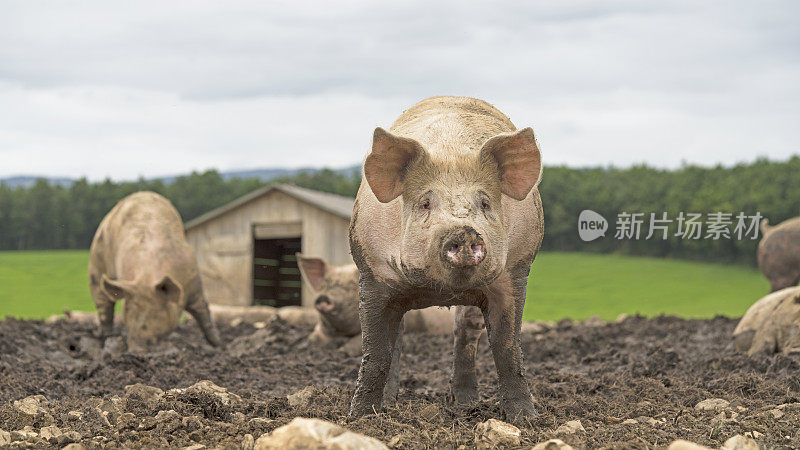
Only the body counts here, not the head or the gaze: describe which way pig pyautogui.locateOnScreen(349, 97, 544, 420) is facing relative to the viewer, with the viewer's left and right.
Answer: facing the viewer

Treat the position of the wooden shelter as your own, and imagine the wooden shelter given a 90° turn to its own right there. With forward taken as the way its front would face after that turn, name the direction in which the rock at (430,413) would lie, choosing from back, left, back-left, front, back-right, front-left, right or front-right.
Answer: left

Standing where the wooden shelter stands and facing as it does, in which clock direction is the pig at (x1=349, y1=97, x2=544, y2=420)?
The pig is roughly at 12 o'clock from the wooden shelter.

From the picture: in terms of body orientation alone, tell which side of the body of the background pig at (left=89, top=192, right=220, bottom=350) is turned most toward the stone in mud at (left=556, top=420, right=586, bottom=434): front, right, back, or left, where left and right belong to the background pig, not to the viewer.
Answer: front

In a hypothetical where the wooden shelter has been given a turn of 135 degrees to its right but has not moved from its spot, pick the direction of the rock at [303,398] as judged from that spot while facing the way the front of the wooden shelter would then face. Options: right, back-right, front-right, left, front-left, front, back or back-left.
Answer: back-left

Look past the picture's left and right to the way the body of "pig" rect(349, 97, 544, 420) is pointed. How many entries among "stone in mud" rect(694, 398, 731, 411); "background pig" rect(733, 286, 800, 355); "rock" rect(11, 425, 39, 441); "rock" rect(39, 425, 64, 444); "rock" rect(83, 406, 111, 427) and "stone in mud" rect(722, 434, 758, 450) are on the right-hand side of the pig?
3

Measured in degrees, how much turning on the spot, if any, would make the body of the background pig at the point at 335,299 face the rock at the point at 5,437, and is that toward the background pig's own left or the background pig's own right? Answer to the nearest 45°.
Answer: approximately 45° to the background pig's own left

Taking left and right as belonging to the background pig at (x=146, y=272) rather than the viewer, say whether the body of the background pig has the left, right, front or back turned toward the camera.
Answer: front

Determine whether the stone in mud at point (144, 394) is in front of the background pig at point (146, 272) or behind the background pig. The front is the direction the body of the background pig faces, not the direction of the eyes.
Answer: in front

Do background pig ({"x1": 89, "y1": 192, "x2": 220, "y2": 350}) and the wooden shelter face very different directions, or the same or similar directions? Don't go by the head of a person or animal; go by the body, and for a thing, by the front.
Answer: same or similar directions

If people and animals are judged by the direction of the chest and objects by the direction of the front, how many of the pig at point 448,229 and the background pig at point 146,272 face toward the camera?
2

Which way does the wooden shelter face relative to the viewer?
toward the camera

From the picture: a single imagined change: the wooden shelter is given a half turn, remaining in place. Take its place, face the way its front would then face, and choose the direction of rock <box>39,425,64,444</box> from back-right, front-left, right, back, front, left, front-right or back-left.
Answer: back
